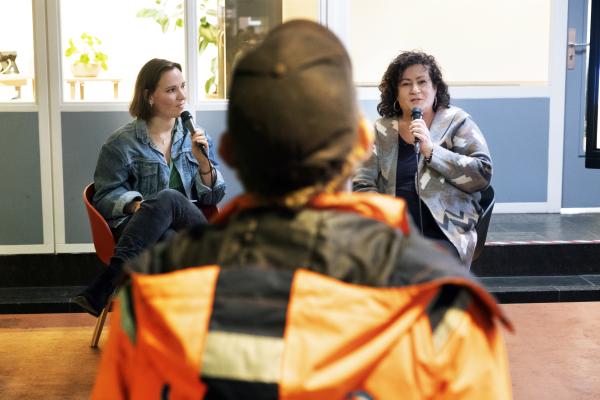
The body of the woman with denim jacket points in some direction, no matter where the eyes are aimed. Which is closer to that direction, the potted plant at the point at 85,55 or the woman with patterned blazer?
the woman with patterned blazer

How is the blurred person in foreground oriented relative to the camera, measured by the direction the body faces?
away from the camera

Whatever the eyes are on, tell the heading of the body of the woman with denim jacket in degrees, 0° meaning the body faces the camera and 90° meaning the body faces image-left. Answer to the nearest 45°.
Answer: approximately 315°

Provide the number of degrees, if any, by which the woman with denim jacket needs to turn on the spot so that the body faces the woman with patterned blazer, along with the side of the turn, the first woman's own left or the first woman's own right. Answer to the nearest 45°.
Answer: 0° — they already face them

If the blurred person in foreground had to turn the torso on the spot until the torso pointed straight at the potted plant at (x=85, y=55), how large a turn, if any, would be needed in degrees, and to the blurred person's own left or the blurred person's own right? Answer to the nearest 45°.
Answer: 0° — they already face it

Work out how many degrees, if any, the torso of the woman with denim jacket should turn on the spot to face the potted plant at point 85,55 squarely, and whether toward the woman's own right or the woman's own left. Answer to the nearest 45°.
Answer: approximately 135° to the woman's own left

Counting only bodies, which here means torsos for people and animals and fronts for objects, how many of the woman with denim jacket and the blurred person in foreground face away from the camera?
1

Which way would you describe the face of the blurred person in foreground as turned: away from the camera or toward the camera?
away from the camera
